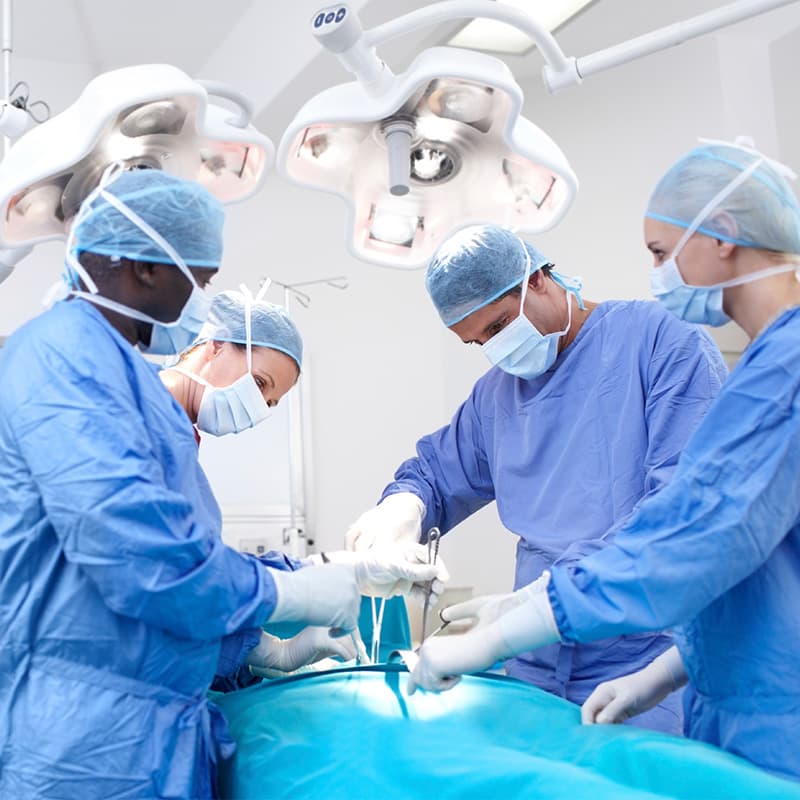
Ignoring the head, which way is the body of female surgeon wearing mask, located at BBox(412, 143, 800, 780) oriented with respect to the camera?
to the viewer's left

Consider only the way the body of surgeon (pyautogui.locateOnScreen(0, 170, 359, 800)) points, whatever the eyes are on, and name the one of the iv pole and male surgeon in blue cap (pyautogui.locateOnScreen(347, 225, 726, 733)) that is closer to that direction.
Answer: the male surgeon in blue cap

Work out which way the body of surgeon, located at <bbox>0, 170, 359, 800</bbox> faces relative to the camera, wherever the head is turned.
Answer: to the viewer's right

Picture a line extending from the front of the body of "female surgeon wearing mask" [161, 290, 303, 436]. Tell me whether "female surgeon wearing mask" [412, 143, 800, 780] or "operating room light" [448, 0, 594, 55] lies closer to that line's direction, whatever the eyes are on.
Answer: the female surgeon wearing mask

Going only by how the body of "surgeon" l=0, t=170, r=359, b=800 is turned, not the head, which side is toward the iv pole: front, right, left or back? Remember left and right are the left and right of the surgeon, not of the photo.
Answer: left

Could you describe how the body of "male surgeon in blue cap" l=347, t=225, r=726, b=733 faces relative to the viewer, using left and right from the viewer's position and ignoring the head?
facing the viewer and to the left of the viewer

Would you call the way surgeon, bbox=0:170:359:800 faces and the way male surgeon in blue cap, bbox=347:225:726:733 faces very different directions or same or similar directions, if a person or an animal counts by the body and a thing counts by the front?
very different directions

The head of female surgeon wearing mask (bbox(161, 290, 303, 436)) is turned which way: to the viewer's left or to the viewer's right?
to the viewer's right

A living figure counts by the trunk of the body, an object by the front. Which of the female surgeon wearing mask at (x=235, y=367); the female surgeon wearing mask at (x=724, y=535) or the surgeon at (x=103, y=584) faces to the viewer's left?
the female surgeon wearing mask at (x=724, y=535)

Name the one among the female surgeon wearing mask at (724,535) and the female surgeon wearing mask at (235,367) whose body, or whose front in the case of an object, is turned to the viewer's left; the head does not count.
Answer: the female surgeon wearing mask at (724,535)

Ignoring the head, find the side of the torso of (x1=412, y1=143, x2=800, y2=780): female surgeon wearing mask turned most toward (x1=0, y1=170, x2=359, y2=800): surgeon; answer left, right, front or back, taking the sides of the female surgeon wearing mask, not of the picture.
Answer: front

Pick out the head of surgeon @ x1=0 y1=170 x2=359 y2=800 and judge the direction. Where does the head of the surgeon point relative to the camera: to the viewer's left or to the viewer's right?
to the viewer's right

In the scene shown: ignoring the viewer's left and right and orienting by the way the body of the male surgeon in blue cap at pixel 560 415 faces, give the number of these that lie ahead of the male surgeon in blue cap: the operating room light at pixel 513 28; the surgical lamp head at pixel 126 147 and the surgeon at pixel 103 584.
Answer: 2

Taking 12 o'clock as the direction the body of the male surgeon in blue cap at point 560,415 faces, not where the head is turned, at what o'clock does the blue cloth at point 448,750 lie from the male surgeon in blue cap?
The blue cloth is roughly at 11 o'clock from the male surgeon in blue cap.
